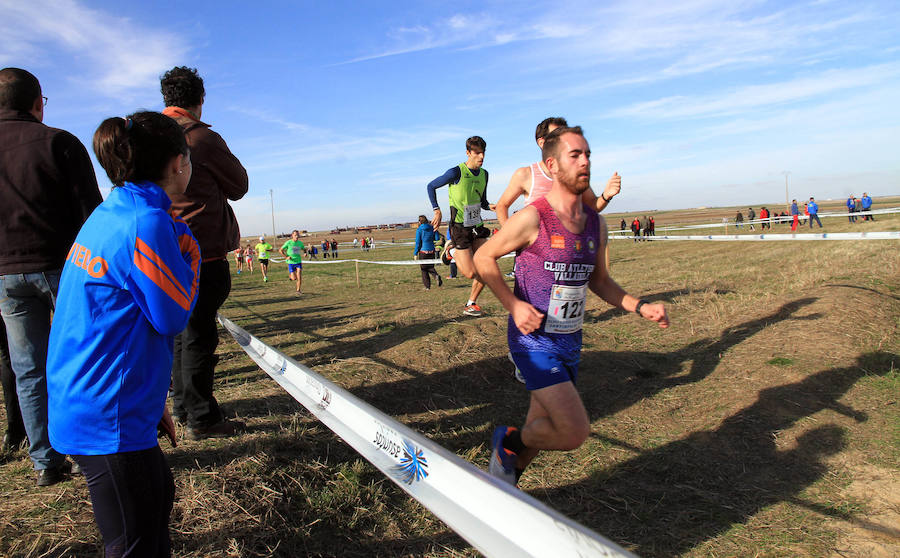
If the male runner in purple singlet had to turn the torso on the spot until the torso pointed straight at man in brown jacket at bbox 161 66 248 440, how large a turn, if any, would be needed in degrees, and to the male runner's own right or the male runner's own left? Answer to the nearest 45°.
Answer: approximately 135° to the male runner's own right

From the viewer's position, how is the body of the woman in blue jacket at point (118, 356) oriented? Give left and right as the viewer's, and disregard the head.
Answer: facing away from the viewer and to the right of the viewer

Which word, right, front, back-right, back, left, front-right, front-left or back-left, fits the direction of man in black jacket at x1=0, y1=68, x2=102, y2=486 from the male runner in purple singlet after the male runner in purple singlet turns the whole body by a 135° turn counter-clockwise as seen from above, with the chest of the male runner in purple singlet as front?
left

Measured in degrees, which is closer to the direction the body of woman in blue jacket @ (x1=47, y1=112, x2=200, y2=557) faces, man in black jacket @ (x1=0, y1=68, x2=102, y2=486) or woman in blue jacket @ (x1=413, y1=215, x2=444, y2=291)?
the woman in blue jacket

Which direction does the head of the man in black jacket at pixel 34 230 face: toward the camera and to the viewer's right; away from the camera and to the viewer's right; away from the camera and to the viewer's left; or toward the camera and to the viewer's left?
away from the camera and to the viewer's right

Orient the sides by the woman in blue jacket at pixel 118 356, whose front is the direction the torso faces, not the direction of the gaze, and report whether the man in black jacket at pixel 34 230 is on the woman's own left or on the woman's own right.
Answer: on the woman's own left

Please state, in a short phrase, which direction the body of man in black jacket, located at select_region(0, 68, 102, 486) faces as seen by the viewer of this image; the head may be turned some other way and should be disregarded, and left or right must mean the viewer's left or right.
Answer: facing away from the viewer and to the right of the viewer
